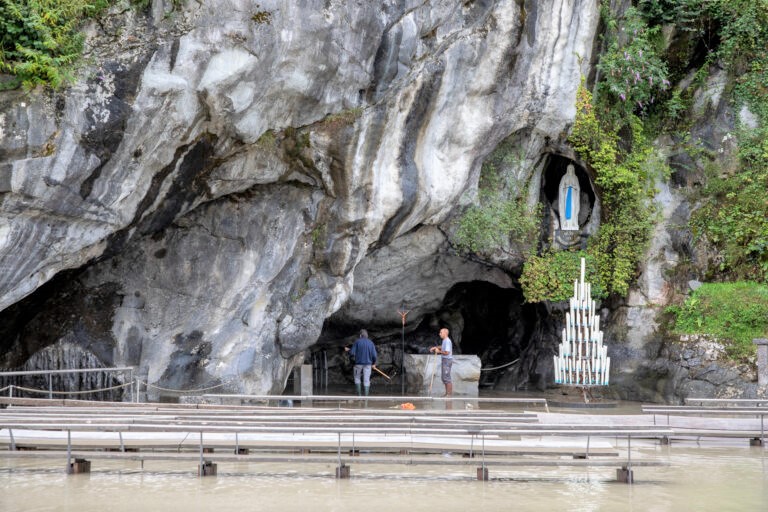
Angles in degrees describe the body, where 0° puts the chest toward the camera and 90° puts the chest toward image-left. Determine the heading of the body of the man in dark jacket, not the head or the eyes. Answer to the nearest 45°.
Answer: approximately 180°

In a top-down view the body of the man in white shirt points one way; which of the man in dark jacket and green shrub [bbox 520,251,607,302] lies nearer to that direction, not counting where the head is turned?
the man in dark jacket

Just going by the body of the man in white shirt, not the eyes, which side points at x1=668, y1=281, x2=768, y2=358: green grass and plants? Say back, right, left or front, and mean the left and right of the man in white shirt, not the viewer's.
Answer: back

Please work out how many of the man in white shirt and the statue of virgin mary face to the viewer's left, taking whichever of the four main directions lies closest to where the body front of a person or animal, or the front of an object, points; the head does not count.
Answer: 1

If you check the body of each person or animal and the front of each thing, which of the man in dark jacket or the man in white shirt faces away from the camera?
the man in dark jacket

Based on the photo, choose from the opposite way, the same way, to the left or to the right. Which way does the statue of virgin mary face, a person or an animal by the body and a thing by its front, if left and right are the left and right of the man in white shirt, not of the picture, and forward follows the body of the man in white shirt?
to the left

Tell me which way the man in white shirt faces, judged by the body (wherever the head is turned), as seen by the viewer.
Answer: to the viewer's left

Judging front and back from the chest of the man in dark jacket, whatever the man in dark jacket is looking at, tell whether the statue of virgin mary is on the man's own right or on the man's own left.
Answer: on the man's own right

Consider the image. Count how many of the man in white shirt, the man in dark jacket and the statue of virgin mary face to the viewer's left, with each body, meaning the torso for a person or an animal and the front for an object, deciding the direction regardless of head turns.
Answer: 1

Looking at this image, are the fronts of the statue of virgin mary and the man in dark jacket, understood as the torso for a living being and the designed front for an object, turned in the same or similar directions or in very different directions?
very different directions

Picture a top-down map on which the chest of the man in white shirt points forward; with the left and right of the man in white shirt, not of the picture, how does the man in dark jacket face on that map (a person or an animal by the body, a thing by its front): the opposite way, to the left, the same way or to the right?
to the right
